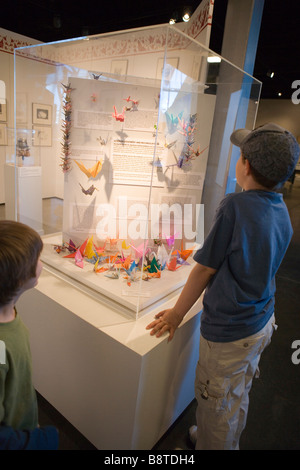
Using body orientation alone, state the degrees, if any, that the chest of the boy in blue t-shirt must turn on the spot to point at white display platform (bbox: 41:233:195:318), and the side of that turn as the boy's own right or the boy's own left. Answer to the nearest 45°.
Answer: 0° — they already face it

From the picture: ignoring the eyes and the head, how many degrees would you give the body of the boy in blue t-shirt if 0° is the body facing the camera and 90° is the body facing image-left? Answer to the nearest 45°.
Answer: approximately 135°

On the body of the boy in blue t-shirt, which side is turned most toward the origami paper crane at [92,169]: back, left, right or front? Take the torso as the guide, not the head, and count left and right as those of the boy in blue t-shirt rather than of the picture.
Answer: front

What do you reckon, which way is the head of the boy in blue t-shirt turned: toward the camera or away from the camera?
away from the camera

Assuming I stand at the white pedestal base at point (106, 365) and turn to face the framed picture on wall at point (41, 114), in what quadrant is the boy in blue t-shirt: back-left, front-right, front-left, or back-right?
back-right

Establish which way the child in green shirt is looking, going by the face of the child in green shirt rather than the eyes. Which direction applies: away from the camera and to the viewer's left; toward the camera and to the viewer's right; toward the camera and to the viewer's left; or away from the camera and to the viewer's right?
away from the camera and to the viewer's right

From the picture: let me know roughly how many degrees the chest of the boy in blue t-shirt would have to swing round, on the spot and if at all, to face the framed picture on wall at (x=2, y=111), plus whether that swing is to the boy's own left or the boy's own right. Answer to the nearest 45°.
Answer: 0° — they already face it

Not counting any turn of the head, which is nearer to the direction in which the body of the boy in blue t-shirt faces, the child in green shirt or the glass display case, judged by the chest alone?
the glass display case

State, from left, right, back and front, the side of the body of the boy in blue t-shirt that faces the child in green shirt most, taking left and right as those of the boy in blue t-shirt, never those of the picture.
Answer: left

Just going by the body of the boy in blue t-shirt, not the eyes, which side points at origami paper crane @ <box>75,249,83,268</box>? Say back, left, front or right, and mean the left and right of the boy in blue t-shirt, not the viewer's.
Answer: front

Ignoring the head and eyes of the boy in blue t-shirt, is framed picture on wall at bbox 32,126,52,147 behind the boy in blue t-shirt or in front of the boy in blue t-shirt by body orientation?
in front

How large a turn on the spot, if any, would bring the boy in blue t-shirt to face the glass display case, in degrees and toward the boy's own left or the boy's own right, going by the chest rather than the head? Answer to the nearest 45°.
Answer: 0° — they already face it
